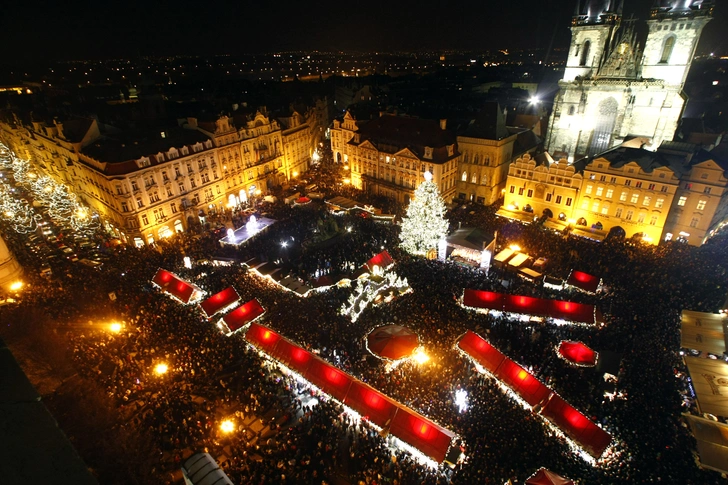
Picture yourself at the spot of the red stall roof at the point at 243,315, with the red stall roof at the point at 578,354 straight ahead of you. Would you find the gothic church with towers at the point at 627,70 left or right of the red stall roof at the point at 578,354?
left

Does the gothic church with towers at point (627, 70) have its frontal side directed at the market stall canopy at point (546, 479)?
yes

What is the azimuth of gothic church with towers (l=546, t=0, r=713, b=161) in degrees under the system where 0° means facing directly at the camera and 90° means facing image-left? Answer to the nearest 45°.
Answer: approximately 0°

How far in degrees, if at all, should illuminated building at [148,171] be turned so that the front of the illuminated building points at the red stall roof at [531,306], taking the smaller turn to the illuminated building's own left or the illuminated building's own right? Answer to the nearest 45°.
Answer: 0° — it already faces it

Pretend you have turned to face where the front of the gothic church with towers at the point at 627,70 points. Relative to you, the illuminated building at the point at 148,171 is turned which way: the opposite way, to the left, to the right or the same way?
to the left

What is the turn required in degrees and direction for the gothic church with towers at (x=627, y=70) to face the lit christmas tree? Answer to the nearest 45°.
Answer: approximately 45° to its right

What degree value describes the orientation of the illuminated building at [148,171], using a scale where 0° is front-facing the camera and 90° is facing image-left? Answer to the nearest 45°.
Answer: approximately 315°

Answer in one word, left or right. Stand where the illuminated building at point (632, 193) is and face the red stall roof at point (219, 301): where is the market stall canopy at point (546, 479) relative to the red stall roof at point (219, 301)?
left

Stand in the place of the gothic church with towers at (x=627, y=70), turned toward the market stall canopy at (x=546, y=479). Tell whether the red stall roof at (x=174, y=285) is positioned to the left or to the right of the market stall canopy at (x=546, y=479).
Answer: right

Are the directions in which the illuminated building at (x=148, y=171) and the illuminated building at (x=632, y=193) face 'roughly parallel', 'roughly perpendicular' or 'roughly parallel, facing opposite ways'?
roughly perpendicular

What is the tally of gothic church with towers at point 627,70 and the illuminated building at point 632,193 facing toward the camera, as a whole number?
2
